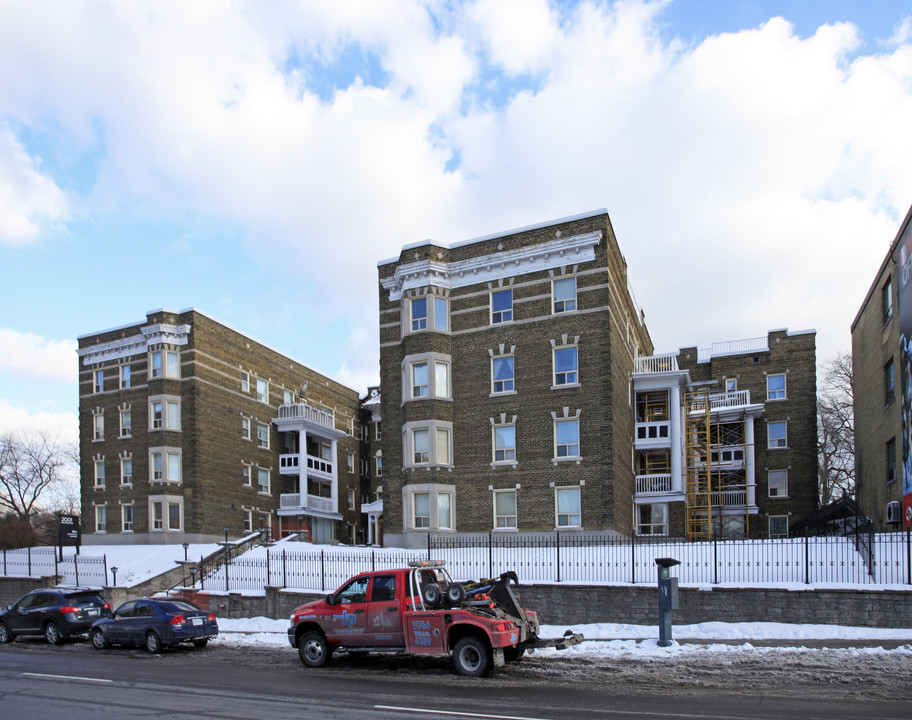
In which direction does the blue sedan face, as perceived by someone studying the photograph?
facing away from the viewer and to the left of the viewer

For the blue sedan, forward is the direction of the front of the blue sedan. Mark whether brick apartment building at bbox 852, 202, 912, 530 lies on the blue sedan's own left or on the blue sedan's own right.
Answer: on the blue sedan's own right

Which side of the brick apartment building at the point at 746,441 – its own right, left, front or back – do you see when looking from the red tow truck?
front

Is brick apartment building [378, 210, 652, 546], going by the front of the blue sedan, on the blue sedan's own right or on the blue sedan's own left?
on the blue sedan's own right

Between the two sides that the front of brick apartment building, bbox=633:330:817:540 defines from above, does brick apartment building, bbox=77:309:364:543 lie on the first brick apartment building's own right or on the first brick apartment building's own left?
on the first brick apartment building's own right

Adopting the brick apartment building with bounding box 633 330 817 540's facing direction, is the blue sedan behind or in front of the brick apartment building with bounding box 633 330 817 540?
in front

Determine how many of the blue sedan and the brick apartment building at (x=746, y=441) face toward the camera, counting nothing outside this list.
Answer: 1

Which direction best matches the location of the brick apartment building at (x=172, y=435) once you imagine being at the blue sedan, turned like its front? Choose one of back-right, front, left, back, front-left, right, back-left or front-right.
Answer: front-right
